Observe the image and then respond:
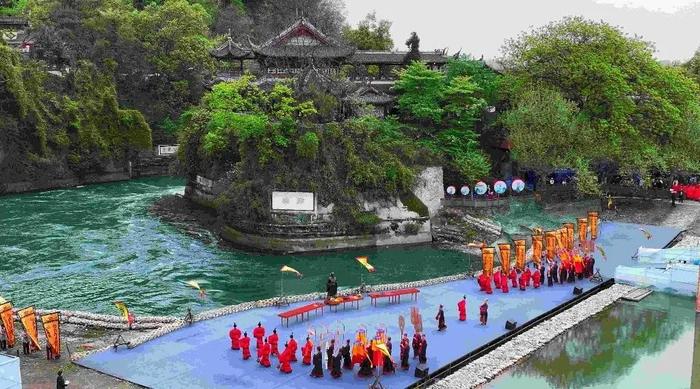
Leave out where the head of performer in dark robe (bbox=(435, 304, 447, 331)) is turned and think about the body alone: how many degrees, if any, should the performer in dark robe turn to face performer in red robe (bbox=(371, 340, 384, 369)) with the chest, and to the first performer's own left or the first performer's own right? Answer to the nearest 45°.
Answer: approximately 45° to the first performer's own left

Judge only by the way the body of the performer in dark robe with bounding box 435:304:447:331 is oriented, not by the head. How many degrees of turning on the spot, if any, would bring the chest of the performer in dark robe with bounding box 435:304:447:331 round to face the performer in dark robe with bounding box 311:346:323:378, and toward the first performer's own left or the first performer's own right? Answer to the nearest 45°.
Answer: approximately 45° to the first performer's own left

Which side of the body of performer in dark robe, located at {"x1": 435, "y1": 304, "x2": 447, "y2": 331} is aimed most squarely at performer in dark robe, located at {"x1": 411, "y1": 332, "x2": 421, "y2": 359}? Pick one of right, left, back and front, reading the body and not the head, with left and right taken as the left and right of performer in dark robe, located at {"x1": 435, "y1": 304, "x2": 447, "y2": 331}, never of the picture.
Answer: left

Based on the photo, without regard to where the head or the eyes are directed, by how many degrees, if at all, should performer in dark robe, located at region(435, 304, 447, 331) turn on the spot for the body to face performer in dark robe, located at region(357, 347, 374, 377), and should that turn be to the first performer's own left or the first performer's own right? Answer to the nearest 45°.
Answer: approximately 45° to the first performer's own left

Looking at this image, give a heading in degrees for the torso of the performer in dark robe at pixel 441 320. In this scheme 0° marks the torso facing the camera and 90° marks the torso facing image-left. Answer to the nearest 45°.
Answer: approximately 90°

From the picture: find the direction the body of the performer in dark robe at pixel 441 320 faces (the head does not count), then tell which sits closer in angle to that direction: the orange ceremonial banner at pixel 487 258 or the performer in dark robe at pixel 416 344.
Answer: the performer in dark robe

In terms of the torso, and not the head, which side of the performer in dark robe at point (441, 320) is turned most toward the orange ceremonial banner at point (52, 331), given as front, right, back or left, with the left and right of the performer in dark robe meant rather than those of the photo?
front

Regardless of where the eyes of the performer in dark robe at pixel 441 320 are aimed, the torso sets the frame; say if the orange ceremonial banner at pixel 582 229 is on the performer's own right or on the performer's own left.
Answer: on the performer's own right

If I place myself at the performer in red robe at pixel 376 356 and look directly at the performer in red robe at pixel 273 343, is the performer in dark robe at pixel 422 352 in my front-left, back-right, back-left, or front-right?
back-right

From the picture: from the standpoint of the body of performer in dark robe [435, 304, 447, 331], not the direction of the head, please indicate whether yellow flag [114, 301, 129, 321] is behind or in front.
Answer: in front

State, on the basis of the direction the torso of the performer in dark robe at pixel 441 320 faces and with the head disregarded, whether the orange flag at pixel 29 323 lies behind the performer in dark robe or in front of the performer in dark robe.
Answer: in front

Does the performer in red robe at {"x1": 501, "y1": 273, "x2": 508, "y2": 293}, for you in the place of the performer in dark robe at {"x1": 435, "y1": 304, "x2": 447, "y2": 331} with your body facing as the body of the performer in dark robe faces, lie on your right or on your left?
on your right

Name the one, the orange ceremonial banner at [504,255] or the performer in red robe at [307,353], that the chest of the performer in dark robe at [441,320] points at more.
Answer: the performer in red robe
